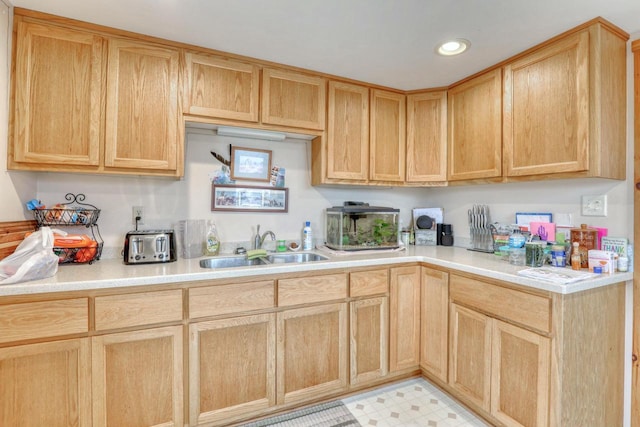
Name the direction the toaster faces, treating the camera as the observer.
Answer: facing the viewer

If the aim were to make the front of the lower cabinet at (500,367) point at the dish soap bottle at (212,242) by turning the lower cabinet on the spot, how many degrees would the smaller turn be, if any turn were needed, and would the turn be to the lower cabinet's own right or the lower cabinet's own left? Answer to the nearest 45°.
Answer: approximately 45° to the lower cabinet's own right

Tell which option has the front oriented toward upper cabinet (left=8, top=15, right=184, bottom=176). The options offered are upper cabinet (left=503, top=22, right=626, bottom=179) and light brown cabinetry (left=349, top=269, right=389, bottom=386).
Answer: upper cabinet (left=503, top=22, right=626, bottom=179)

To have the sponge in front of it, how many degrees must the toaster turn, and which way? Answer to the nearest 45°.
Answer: approximately 90° to its left

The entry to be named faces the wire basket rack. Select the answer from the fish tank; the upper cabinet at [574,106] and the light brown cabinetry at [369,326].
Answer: the upper cabinet

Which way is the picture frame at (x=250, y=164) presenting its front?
toward the camera

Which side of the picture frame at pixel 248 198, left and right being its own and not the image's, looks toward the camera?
front

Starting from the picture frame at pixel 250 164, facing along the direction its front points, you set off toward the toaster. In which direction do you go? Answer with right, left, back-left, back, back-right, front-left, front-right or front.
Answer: front-right

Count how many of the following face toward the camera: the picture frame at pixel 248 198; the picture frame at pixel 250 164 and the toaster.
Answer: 3

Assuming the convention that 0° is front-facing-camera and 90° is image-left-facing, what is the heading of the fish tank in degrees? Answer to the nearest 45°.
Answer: approximately 315°

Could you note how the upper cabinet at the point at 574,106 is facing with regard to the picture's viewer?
facing the viewer and to the left of the viewer
